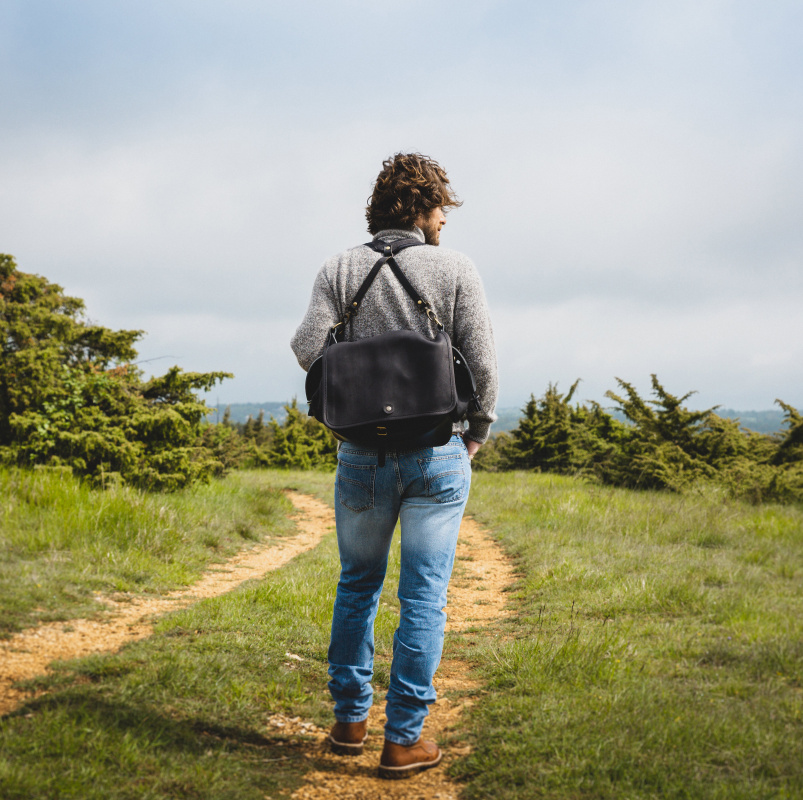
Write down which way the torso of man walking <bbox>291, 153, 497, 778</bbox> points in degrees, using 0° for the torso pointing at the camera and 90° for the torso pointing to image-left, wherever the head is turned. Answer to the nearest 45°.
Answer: approximately 180°
